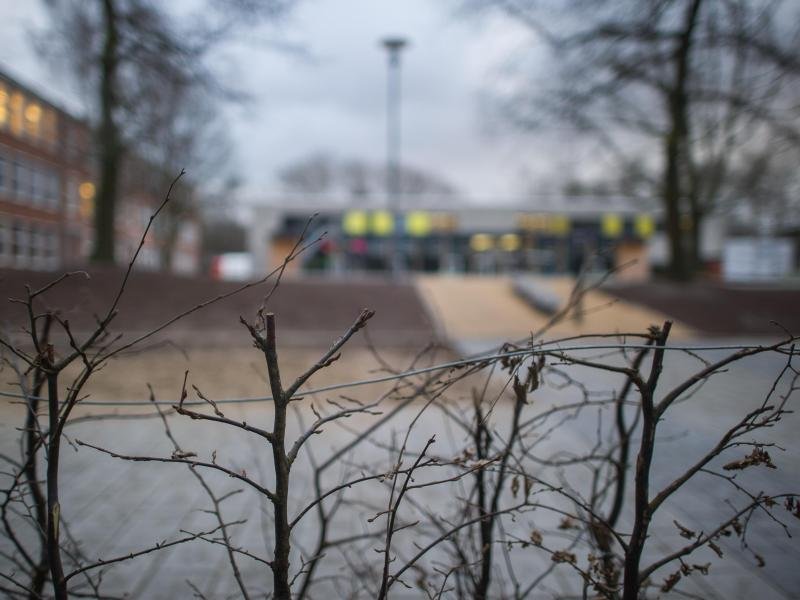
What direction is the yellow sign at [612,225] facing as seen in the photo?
toward the camera

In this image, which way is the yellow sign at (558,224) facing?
toward the camera

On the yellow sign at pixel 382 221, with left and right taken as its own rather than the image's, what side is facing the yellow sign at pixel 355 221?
right

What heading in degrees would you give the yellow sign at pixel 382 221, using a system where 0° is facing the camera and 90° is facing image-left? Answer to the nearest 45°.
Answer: approximately 0°

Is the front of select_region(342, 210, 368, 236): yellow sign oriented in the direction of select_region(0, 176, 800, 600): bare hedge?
yes

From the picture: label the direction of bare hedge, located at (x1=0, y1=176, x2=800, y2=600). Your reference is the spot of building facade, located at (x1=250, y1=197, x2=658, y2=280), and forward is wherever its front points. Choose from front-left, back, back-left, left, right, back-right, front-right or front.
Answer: front

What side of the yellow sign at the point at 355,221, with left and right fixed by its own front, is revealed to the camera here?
front

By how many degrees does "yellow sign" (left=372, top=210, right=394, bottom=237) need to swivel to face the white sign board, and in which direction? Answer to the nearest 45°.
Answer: approximately 90° to its left

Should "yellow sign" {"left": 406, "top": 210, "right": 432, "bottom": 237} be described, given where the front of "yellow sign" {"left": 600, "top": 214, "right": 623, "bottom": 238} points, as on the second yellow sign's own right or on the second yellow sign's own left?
on the second yellow sign's own right

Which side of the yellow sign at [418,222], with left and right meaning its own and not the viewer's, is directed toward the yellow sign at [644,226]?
left

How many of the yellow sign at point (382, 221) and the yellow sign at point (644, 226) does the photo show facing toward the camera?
2

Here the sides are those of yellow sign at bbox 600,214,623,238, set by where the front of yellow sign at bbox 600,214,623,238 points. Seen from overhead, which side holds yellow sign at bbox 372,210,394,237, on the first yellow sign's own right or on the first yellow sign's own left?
on the first yellow sign's own right
